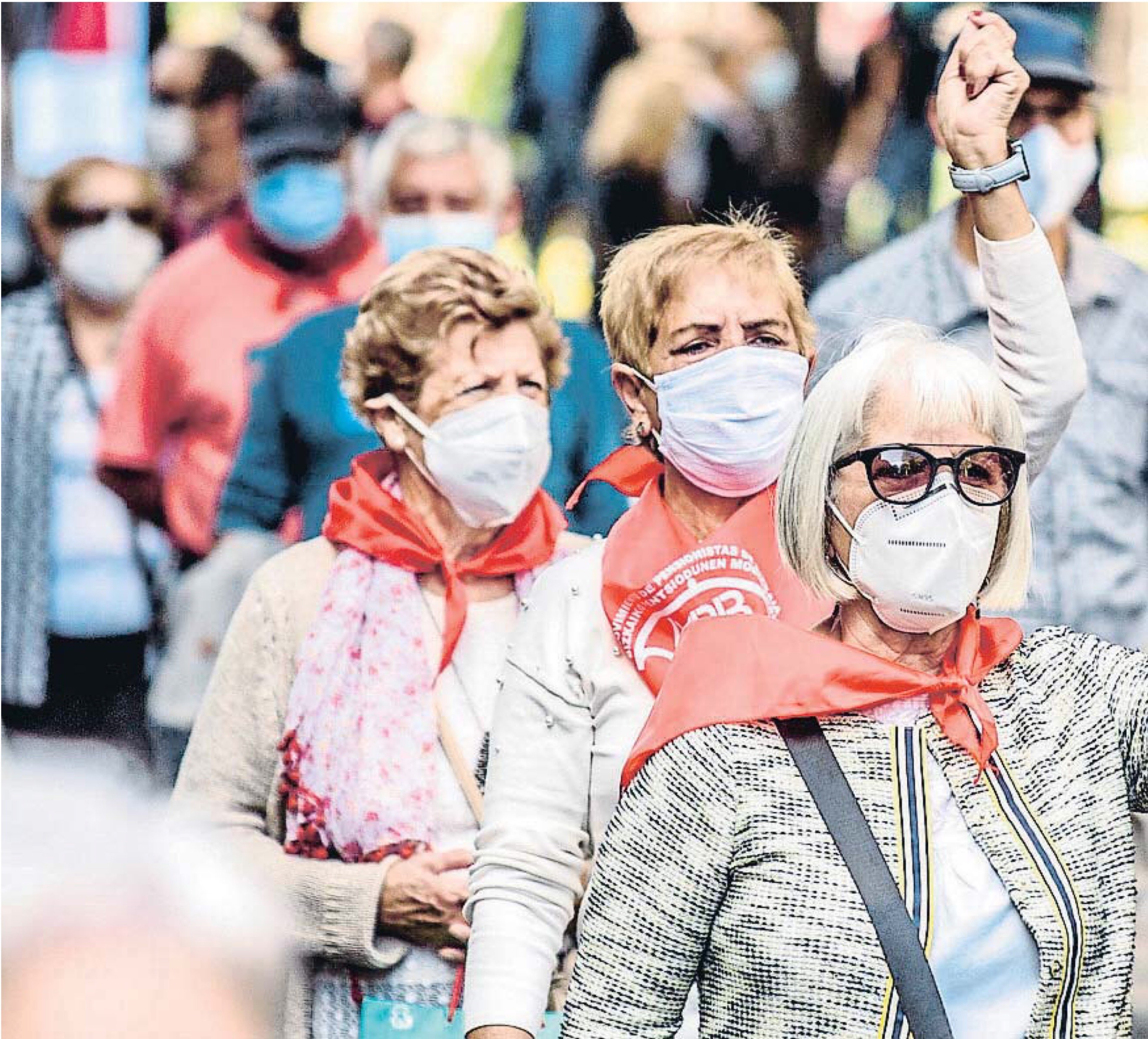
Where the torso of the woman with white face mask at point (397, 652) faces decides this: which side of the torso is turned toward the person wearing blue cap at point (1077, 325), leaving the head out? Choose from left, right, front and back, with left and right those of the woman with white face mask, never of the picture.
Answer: left

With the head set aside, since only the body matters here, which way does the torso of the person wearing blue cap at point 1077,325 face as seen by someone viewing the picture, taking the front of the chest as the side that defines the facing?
toward the camera

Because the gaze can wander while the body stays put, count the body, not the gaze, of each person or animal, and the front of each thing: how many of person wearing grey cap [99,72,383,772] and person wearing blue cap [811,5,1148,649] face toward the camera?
2

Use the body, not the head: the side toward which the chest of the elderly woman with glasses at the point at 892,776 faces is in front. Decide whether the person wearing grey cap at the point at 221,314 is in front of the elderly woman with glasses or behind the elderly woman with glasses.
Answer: behind

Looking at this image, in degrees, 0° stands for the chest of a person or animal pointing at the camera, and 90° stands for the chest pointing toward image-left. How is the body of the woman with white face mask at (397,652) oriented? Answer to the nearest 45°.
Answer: approximately 315°

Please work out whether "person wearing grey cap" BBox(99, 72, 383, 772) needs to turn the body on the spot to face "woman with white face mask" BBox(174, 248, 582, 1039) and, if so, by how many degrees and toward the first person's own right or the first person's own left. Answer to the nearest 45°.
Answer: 0° — they already face them

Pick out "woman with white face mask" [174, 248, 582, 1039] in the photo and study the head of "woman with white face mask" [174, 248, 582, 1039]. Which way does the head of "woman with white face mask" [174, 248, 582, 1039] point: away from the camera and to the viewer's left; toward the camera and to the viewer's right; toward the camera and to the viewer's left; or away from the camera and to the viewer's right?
toward the camera and to the viewer's right

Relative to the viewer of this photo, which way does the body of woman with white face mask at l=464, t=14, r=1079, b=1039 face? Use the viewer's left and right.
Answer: facing the viewer and to the right of the viewer

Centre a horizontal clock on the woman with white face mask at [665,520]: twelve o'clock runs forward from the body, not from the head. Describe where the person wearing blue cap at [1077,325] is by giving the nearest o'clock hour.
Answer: The person wearing blue cap is roughly at 8 o'clock from the woman with white face mask.

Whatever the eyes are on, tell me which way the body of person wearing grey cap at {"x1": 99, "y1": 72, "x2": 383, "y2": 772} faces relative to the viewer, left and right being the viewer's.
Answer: facing the viewer

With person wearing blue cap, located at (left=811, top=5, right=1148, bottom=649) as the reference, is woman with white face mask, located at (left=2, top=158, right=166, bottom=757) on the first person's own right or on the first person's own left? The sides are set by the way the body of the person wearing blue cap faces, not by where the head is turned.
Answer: on the first person's own right
